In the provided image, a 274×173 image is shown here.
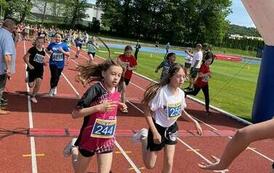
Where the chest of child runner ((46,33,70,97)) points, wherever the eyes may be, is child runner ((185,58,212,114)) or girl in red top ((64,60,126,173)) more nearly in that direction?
the girl in red top

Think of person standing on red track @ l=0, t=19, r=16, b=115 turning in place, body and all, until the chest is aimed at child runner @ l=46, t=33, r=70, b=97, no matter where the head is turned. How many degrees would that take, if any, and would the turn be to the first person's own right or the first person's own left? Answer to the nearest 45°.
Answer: approximately 45° to the first person's own left

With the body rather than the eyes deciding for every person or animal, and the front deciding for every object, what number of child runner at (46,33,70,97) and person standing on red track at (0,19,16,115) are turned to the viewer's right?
1

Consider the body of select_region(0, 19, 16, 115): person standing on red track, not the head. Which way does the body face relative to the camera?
to the viewer's right

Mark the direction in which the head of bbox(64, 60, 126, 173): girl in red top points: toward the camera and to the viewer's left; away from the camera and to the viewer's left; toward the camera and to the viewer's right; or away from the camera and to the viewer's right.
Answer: toward the camera and to the viewer's right

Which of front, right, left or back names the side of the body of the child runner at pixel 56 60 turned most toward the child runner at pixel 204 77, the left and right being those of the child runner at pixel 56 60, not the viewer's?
left

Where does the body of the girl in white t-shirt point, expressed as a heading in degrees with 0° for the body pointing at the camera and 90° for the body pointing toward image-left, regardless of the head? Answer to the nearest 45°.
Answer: approximately 315°
